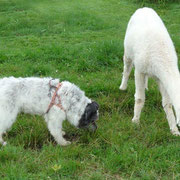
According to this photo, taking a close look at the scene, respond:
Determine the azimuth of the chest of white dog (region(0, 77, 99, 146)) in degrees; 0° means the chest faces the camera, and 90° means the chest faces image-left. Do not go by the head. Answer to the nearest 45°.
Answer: approximately 270°

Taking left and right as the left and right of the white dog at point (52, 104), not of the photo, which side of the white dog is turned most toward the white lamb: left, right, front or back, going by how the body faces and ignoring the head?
front
